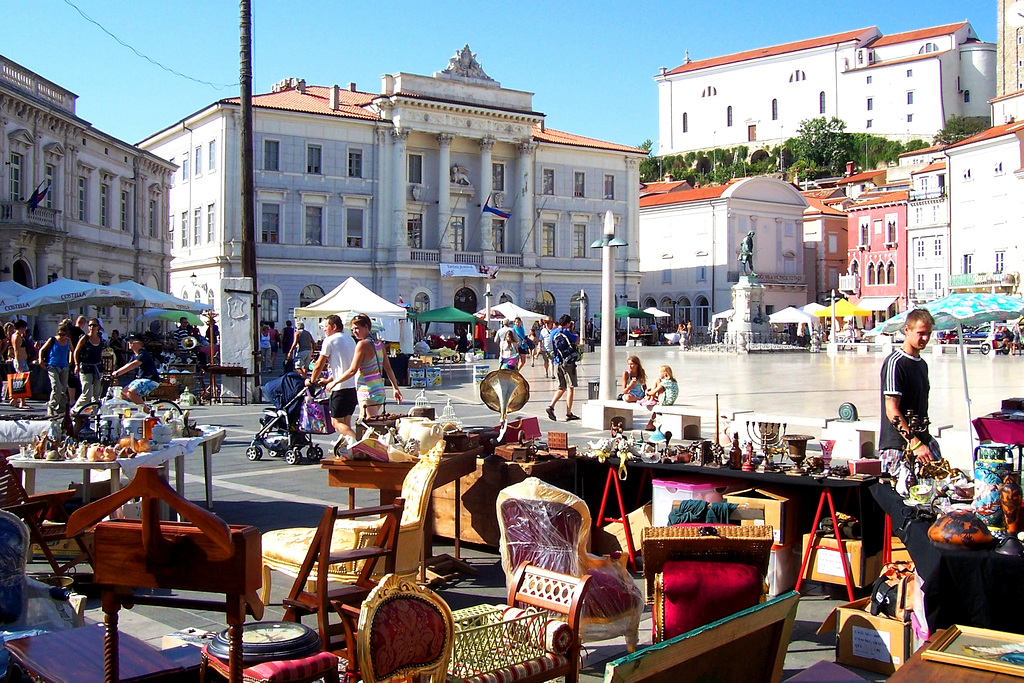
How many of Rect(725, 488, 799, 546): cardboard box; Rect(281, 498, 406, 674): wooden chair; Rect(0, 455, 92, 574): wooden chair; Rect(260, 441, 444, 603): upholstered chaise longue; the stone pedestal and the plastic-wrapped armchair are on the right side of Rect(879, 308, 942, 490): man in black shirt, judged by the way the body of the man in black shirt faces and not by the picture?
5

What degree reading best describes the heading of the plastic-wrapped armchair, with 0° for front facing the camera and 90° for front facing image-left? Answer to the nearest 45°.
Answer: approximately 315°

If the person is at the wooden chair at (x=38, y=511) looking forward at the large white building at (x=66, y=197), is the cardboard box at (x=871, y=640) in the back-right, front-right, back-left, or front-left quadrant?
back-right

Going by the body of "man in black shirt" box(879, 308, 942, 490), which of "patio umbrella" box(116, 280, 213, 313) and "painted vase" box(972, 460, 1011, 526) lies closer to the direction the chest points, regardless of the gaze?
the painted vase

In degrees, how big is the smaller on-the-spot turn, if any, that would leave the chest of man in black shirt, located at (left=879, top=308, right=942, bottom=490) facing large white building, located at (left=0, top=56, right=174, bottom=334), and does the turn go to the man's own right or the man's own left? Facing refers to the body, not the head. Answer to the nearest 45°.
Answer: approximately 180°

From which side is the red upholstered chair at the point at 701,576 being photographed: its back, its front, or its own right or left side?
front

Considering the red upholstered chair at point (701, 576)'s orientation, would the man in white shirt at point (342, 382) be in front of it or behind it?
behind

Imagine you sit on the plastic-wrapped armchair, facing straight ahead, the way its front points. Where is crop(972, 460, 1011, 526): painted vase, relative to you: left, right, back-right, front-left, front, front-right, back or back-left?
front-left

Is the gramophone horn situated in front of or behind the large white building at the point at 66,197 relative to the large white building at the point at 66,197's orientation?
in front

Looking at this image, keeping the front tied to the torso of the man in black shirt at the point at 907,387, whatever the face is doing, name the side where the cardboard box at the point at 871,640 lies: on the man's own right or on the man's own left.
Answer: on the man's own right

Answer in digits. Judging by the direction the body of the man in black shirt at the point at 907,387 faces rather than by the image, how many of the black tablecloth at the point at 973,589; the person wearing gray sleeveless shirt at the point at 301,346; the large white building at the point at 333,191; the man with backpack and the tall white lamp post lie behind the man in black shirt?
4

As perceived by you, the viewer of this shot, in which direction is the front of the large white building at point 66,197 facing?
facing the viewer and to the right of the viewer
